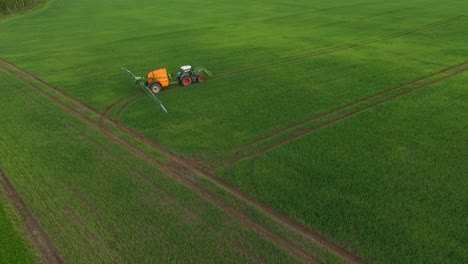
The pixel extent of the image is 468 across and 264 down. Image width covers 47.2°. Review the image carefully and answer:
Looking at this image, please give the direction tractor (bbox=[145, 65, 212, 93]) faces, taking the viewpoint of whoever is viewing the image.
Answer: facing away from the viewer and to the right of the viewer
